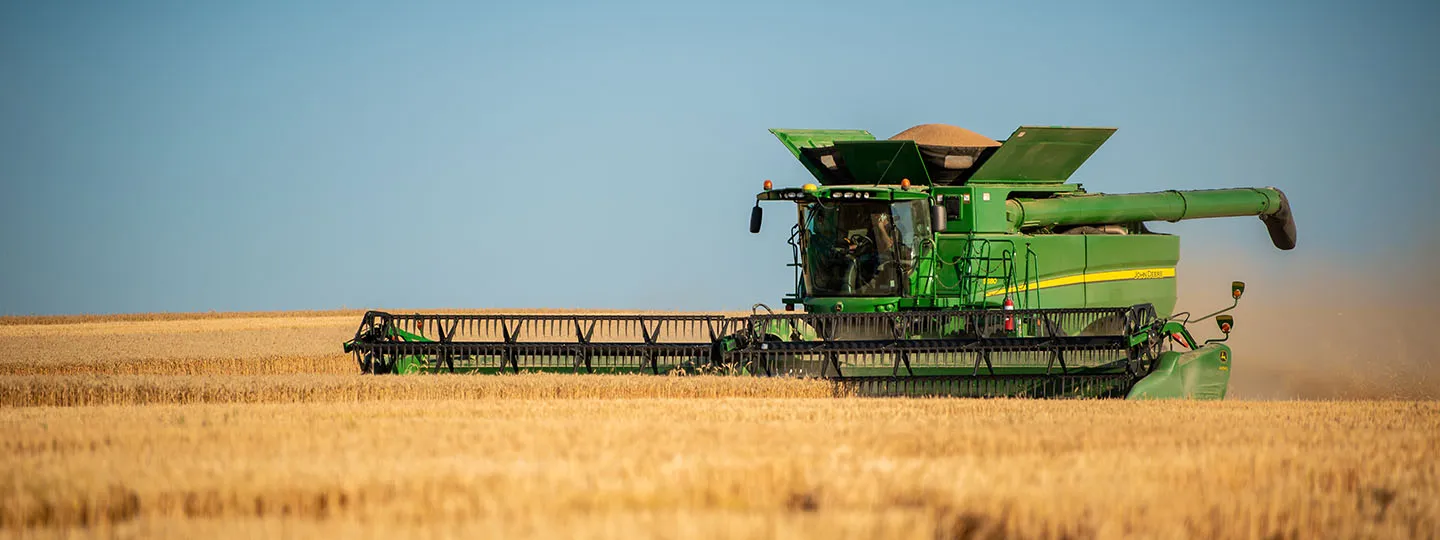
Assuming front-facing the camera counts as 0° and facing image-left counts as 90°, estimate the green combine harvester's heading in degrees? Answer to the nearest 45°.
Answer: approximately 45°
